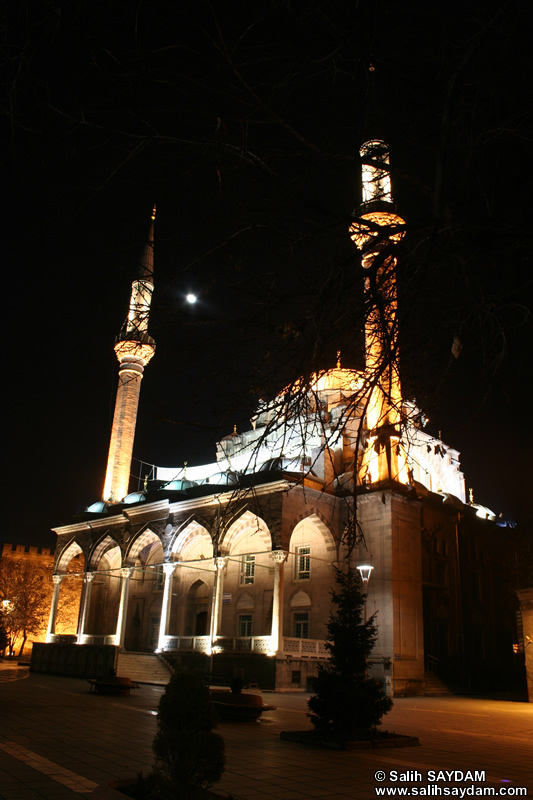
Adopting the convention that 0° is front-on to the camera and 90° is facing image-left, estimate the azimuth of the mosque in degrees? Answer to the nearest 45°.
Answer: approximately 45°

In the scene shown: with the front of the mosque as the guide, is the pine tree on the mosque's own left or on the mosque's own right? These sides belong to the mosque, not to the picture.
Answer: on the mosque's own left

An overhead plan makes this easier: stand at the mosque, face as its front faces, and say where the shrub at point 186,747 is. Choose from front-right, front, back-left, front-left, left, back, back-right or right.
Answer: front-left
